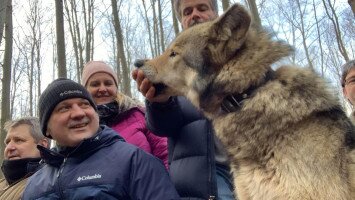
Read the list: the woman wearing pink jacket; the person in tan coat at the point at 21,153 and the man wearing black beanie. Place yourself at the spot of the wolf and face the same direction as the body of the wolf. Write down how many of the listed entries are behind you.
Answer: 0

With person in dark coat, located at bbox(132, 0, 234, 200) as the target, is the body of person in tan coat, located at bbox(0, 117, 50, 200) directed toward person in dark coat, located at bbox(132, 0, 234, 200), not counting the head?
no

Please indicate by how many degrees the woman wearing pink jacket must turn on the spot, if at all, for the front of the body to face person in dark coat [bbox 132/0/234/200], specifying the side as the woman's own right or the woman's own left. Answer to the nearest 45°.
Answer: approximately 90° to the woman's own left

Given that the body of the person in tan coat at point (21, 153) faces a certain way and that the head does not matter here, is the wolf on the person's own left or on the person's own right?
on the person's own left

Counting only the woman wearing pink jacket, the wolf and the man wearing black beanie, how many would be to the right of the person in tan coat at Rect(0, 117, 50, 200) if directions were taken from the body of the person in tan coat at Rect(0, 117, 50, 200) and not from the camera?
0

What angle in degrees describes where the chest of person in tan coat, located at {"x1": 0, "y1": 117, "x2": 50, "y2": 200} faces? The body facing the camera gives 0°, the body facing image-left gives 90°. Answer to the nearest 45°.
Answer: approximately 45°

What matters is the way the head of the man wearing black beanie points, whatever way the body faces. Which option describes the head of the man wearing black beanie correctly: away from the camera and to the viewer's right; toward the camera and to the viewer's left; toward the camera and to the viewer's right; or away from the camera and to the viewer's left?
toward the camera and to the viewer's right

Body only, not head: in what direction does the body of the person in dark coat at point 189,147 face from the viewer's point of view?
toward the camera

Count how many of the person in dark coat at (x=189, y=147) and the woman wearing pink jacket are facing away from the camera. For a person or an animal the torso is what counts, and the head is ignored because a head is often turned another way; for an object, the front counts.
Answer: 0

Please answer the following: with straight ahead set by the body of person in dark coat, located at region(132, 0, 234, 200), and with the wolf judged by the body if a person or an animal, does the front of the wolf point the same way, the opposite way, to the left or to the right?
to the right

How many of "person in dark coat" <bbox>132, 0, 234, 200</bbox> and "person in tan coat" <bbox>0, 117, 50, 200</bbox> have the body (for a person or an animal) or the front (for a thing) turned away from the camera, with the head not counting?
0

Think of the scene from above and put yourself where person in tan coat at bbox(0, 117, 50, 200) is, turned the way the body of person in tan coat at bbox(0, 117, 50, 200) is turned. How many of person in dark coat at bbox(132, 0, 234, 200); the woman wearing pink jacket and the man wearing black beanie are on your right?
0

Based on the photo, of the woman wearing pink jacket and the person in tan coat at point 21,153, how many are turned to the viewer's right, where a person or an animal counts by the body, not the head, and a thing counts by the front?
0

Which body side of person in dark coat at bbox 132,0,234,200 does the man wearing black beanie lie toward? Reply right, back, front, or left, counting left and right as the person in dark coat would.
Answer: right

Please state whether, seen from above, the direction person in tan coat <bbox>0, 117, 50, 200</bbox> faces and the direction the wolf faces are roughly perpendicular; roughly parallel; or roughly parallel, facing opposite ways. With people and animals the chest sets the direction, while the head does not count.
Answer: roughly perpendicular

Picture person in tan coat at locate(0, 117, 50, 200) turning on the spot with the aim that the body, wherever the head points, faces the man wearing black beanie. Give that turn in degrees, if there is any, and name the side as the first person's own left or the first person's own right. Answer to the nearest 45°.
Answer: approximately 45° to the first person's own left

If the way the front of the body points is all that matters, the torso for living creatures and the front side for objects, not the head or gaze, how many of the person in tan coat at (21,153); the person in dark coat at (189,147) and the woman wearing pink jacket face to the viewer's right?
0

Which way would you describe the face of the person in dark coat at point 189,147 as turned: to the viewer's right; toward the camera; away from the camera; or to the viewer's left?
toward the camera

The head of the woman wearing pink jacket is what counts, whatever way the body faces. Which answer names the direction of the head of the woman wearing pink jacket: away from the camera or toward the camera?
toward the camera
